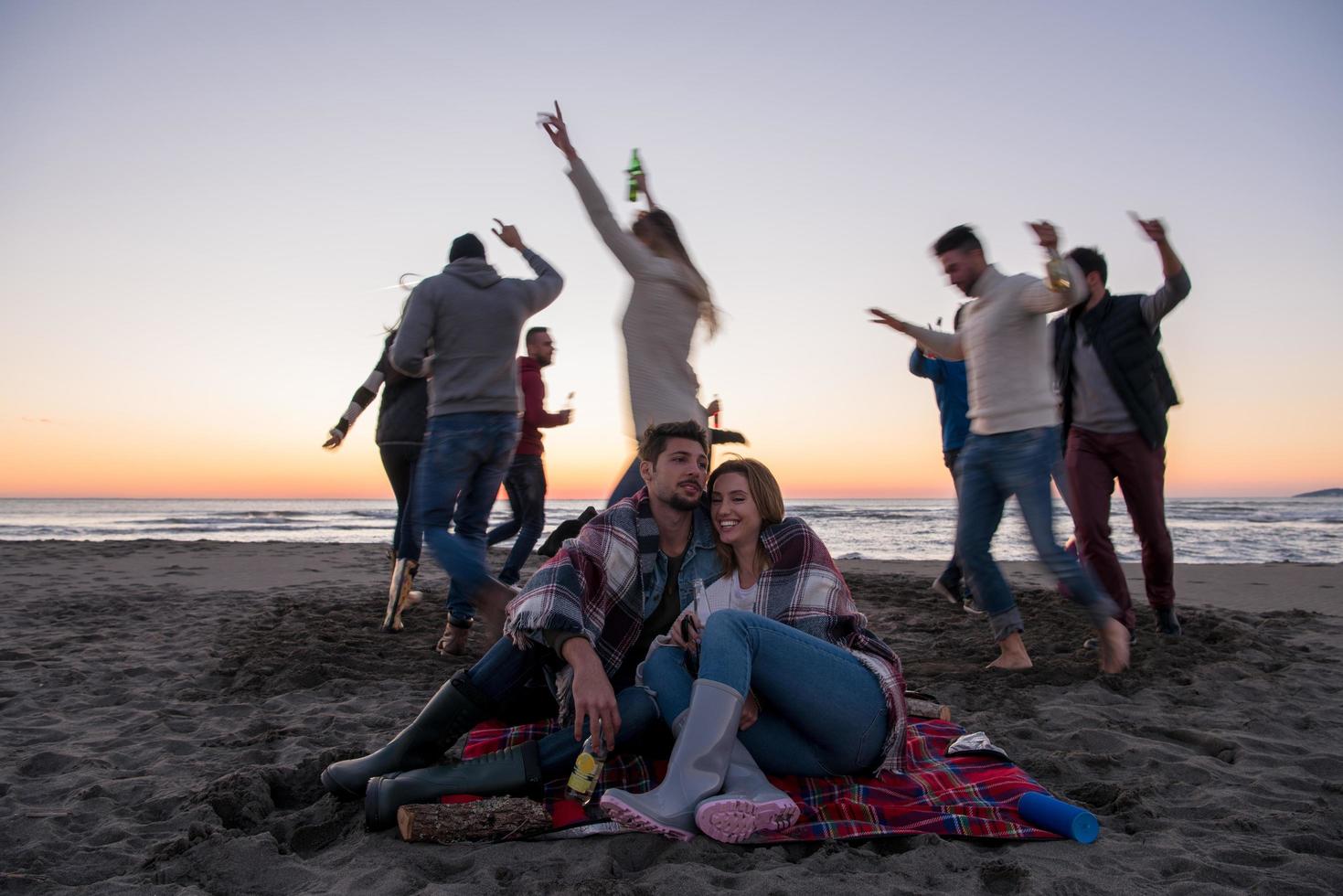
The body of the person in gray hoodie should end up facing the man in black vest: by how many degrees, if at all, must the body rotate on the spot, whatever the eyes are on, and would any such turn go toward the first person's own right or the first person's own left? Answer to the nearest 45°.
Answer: approximately 90° to the first person's own right

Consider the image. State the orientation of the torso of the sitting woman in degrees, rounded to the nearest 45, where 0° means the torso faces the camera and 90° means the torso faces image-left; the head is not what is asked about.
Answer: approximately 45°

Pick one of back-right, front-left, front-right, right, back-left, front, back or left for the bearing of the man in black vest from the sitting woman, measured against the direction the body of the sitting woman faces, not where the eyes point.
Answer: back

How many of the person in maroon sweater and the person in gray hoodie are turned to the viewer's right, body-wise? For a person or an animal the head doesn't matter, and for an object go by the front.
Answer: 1

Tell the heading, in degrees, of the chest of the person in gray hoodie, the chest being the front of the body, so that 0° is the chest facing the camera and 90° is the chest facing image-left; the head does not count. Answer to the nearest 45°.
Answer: approximately 180°

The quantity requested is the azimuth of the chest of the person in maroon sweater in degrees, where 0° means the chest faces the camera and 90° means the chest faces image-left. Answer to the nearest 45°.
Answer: approximately 270°

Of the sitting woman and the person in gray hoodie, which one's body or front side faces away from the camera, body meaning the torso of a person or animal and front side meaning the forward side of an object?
the person in gray hoodie

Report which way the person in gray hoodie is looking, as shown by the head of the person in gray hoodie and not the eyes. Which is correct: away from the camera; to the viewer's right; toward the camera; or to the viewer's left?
away from the camera

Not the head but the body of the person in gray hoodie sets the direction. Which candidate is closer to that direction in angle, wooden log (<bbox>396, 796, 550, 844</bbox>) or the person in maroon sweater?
the person in maroon sweater
